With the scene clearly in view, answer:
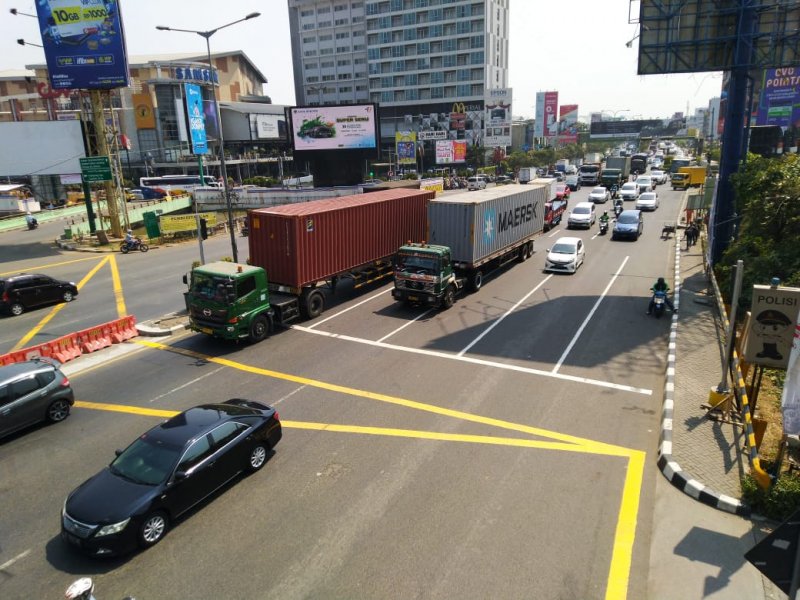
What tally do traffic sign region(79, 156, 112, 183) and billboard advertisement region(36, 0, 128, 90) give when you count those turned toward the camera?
2

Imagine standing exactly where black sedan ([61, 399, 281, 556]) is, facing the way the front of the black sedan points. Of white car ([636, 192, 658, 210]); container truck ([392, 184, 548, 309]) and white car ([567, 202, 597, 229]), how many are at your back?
3

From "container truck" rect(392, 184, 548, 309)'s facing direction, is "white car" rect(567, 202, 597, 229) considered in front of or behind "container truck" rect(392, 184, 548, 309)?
behind

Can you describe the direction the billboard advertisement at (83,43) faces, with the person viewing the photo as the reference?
facing the viewer

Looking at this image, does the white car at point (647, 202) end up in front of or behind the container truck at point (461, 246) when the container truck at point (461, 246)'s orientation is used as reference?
behind

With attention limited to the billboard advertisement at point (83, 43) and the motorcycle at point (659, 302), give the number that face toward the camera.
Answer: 2

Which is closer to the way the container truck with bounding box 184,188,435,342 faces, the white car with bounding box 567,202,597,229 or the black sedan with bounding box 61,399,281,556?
the black sedan

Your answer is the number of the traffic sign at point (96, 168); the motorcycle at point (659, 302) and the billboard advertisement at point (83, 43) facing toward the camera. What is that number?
3

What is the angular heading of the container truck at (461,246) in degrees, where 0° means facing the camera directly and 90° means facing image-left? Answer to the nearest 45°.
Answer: approximately 45°

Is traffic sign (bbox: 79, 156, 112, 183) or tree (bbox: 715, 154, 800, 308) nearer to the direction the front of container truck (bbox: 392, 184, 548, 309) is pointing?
the traffic sign

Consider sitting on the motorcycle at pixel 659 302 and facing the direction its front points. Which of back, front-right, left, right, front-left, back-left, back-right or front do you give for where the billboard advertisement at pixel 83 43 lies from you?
right

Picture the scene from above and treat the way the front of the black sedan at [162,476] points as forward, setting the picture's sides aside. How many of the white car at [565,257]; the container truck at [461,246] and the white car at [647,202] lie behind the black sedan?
3

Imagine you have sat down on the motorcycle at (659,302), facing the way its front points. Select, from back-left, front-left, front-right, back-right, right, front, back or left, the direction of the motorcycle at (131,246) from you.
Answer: right

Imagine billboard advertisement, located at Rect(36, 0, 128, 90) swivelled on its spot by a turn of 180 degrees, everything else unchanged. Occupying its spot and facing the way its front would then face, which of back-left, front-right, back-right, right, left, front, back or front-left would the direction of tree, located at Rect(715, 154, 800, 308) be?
back-right

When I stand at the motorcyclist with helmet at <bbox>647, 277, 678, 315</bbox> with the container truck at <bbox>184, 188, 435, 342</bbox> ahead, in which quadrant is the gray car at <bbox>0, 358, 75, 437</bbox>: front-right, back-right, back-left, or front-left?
front-left

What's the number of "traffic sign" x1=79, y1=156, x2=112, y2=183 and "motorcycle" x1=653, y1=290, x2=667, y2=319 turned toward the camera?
2

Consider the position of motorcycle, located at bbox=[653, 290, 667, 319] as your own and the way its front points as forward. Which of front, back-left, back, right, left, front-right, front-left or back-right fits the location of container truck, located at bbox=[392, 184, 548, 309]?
right

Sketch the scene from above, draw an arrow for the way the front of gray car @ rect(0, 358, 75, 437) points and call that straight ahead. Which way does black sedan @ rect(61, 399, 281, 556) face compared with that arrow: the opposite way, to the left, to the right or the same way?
the same way

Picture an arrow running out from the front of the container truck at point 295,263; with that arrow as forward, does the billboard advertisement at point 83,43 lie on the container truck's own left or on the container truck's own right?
on the container truck's own right

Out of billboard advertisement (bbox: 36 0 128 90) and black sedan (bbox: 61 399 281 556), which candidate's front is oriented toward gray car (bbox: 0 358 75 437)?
the billboard advertisement
